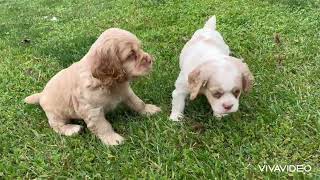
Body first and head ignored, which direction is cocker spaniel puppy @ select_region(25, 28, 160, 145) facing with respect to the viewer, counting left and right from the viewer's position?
facing to the right of the viewer

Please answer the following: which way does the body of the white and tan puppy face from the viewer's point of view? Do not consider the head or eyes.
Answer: toward the camera

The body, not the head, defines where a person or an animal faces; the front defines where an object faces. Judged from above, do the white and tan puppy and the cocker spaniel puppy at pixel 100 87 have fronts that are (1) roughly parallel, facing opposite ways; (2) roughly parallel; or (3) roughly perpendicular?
roughly perpendicular

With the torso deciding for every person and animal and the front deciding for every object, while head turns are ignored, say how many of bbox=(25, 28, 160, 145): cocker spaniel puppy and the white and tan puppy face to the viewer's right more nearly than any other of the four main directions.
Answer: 1

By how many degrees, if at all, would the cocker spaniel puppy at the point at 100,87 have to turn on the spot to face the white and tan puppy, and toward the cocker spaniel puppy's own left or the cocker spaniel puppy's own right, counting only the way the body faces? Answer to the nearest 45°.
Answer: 0° — it already faces it

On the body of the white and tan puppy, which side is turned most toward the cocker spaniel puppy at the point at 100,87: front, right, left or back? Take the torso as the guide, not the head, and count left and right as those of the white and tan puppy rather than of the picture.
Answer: right
